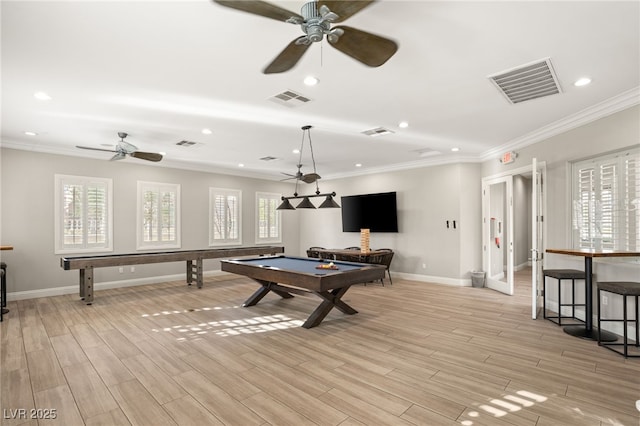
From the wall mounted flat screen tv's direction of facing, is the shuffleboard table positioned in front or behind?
in front

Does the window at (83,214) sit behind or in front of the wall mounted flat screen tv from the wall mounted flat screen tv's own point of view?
in front

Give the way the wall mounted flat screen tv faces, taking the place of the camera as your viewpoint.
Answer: facing the viewer and to the left of the viewer

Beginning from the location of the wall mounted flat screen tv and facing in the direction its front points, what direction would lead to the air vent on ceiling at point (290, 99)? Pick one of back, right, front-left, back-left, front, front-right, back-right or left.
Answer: front-left

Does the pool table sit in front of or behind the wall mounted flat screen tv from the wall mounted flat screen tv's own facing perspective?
in front

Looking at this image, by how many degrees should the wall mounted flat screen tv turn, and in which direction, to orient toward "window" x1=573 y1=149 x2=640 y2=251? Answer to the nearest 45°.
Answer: approximately 90° to its left

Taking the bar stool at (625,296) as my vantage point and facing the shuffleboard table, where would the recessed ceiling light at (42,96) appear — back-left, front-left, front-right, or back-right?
front-left

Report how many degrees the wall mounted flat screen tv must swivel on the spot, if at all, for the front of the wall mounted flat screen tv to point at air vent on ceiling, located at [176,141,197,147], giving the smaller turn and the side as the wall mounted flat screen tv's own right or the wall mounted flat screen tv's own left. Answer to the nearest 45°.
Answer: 0° — it already faces it

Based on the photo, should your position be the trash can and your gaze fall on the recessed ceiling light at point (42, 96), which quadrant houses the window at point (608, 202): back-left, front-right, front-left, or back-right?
front-left

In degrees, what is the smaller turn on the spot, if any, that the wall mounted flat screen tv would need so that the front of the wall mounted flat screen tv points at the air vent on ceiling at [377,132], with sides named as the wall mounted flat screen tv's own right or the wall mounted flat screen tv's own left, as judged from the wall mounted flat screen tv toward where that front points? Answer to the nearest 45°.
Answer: approximately 45° to the wall mounted flat screen tv's own left

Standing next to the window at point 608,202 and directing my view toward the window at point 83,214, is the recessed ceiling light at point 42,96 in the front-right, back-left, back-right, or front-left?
front-left

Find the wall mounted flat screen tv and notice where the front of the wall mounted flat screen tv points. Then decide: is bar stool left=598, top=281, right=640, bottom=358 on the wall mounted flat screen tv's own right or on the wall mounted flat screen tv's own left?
on the wall mounted flat screen tv's own left
